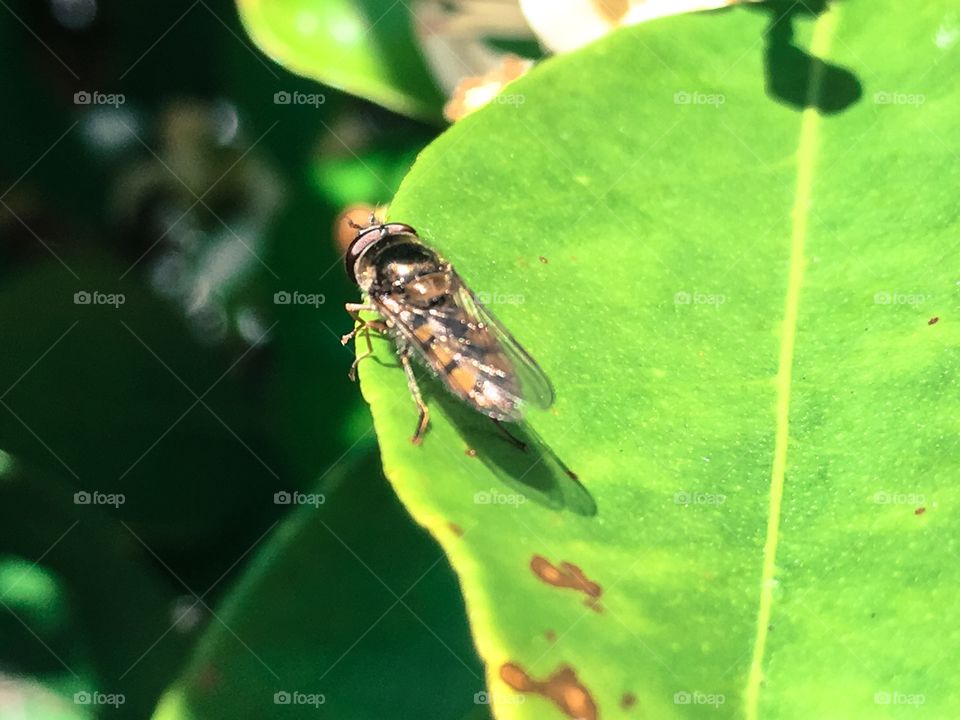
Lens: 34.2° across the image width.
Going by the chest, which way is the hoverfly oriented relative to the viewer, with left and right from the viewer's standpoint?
facing away from the viewer and to the left of the viewer
